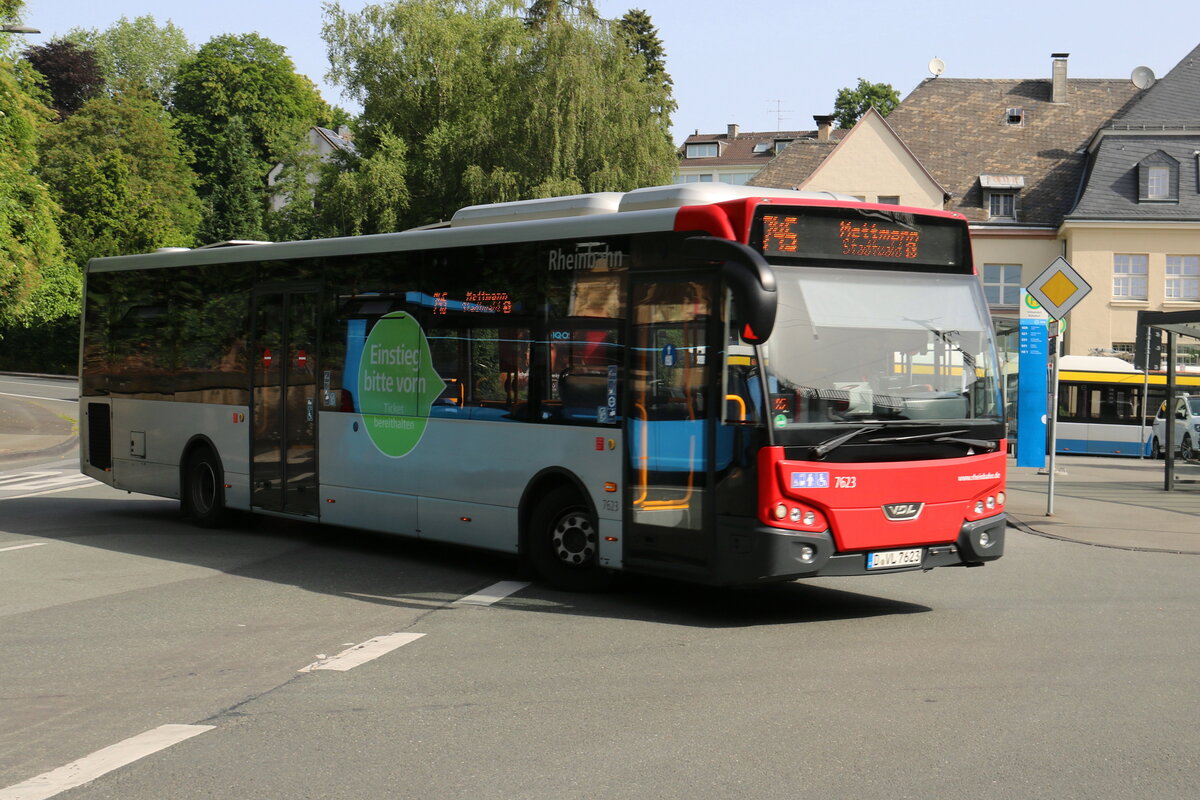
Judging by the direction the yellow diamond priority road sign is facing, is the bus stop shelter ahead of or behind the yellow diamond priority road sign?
behind

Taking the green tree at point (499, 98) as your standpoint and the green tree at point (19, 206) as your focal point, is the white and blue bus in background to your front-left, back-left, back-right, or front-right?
back-left

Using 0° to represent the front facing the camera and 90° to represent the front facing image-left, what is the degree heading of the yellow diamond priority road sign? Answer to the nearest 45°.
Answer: approximately 0°

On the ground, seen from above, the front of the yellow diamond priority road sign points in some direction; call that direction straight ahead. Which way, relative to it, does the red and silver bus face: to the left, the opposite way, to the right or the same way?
to the left

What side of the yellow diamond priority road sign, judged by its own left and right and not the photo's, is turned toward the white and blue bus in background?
back

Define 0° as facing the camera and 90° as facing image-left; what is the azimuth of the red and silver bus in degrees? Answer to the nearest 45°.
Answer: approximately 315°

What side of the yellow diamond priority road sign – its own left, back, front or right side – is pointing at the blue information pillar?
back

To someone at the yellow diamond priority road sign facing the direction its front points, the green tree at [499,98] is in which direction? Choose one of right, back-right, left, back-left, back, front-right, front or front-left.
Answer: back-right
